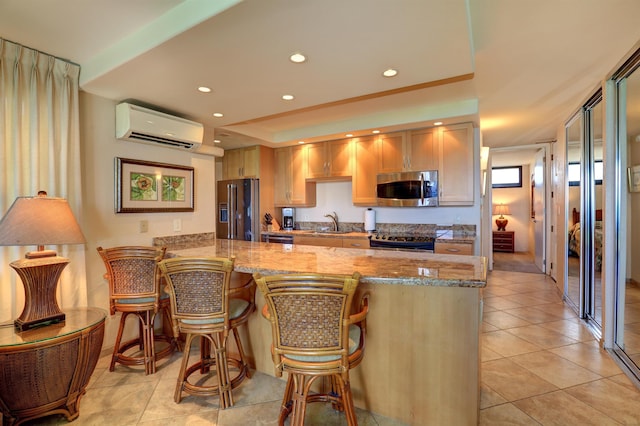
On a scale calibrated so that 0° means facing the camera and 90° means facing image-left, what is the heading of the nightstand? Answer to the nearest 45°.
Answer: approximately 0°

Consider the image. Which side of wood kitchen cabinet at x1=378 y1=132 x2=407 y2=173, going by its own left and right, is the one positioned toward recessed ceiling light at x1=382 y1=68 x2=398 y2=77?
front

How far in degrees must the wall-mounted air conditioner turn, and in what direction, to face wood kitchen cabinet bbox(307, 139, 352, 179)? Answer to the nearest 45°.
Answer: approximately 45° to its left

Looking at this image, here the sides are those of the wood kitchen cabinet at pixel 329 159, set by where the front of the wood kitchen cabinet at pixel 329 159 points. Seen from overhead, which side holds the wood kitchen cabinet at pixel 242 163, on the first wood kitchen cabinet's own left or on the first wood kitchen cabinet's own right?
on the first wood kitchen cabinet's own right

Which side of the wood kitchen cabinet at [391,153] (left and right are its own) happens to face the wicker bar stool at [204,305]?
front

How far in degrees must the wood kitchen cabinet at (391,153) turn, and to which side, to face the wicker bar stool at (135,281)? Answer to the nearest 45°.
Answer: approximately 45° to its right

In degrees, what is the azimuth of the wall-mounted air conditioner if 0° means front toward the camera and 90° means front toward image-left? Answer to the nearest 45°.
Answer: approximately 315°

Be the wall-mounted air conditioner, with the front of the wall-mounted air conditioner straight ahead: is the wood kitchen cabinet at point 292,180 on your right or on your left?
on your left

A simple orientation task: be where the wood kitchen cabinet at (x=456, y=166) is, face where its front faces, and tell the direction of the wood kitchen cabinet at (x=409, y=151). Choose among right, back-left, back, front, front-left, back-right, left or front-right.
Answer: right

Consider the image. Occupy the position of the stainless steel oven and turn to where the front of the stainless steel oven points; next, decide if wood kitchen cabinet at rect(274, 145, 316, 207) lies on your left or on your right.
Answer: on your right
